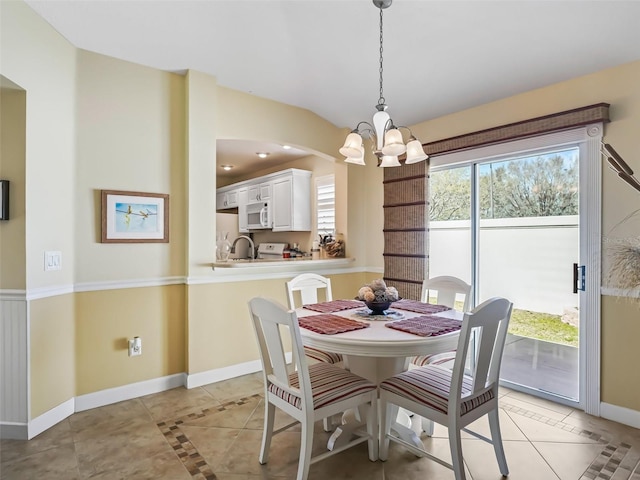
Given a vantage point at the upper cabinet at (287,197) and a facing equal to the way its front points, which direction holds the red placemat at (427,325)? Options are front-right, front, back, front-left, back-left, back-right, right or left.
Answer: front-left

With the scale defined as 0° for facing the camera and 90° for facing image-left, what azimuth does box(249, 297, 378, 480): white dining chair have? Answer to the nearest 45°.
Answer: approximately 225°

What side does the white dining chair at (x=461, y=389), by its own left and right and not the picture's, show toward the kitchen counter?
front

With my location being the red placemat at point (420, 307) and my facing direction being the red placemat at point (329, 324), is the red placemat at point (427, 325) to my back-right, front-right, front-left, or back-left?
front-left

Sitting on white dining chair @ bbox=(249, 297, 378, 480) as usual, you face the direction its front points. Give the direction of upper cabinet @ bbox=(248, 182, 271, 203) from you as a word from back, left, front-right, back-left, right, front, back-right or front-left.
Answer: front-left

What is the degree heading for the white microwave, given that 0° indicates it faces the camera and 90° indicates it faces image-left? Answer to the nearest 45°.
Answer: approximately 45°

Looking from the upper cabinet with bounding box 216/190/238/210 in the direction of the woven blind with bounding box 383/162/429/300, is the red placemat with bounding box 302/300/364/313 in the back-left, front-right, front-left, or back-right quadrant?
front-right

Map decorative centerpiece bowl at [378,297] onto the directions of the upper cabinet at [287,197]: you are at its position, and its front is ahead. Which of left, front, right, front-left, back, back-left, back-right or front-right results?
front-left

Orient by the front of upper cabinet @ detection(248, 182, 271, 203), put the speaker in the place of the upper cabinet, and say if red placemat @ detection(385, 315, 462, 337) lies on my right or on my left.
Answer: on my left

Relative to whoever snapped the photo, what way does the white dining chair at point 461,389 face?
facing away from the viewer and to the left of the viewer

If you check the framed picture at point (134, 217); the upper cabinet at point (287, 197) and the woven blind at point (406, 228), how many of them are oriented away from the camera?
0

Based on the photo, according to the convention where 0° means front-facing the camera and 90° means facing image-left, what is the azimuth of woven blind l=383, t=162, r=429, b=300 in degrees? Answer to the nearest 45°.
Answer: approximately 45°

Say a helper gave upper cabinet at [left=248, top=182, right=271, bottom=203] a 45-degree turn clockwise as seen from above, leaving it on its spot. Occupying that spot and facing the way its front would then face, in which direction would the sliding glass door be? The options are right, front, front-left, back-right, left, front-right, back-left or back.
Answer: back-left

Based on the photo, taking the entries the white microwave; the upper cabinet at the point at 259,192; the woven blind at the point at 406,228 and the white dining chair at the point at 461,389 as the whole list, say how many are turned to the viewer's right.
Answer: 0

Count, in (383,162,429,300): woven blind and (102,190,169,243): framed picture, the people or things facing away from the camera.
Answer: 0

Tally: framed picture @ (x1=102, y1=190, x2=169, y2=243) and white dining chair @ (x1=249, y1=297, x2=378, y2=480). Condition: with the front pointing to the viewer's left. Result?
0

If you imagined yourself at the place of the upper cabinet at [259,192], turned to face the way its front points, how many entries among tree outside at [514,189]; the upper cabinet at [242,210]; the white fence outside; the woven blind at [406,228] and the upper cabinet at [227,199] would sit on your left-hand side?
3
